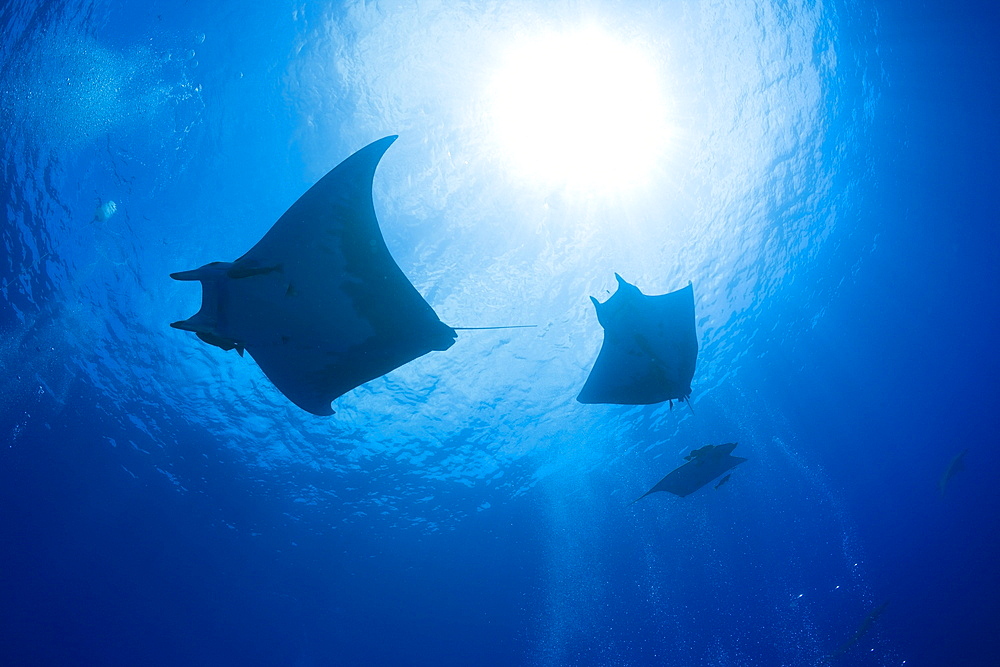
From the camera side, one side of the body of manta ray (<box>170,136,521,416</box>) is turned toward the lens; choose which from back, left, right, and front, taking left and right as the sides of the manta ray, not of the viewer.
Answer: left

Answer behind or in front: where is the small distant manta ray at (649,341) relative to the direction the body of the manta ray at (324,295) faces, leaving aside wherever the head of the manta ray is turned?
behind
